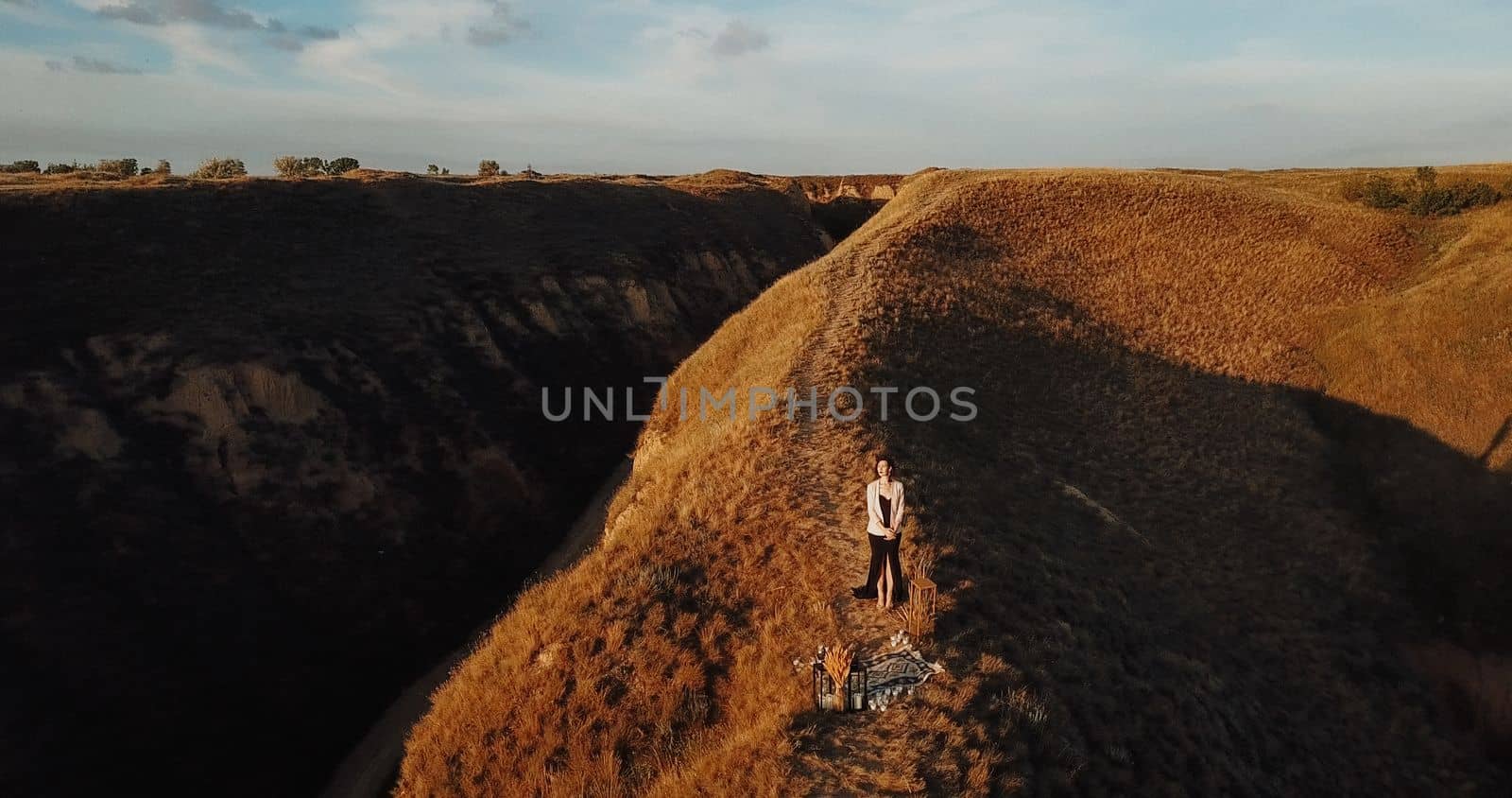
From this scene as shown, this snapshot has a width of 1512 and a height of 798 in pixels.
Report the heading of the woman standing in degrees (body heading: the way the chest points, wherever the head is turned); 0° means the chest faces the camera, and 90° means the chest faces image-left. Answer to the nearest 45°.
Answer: approximately 0°
